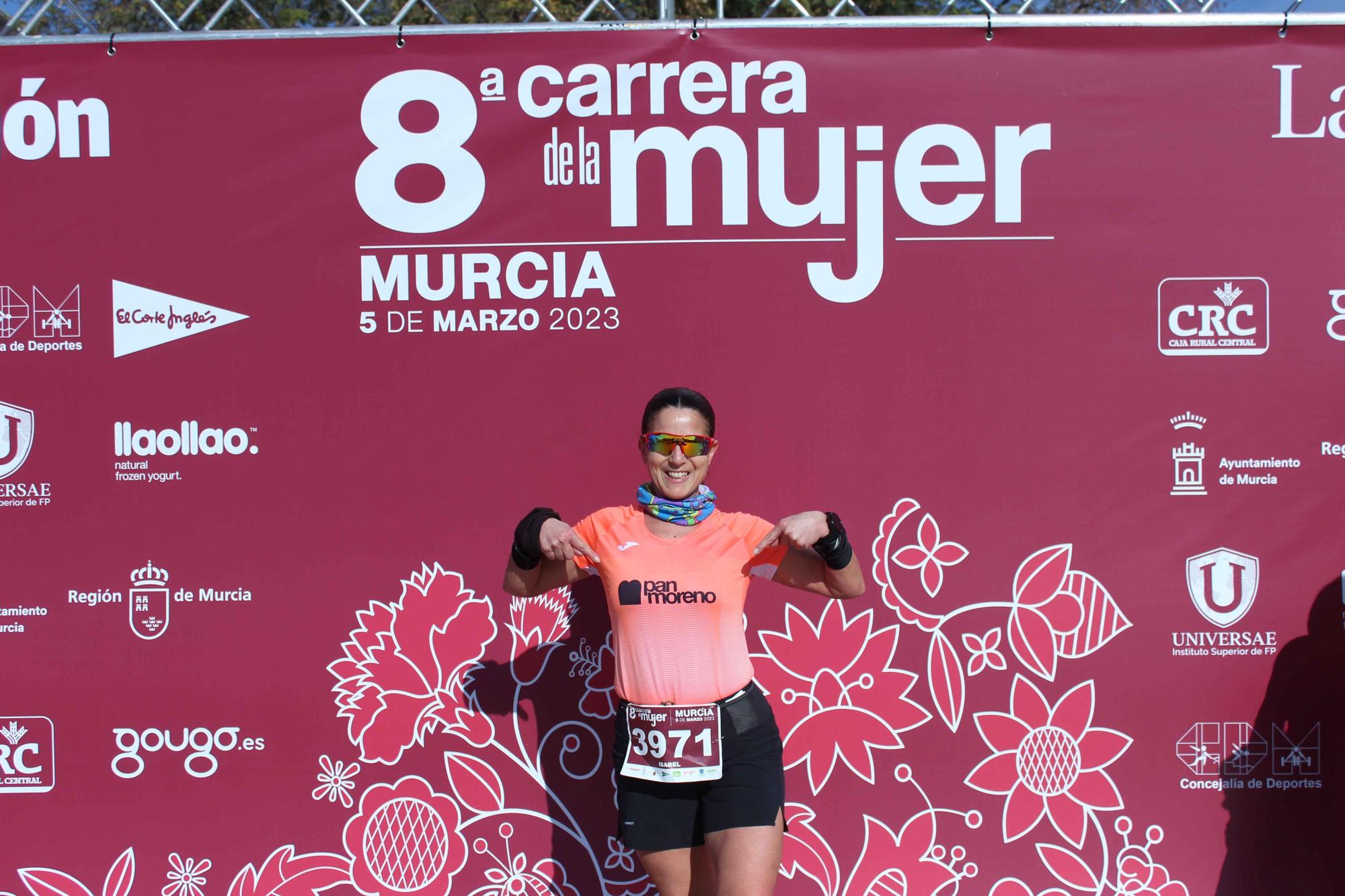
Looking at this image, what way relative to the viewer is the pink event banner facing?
toward the camera

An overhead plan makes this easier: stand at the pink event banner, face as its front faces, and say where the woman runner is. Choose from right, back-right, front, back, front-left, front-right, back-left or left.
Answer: front

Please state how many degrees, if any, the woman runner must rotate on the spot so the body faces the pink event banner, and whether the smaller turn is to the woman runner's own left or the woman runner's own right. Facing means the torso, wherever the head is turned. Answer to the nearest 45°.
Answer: approximately 180°
